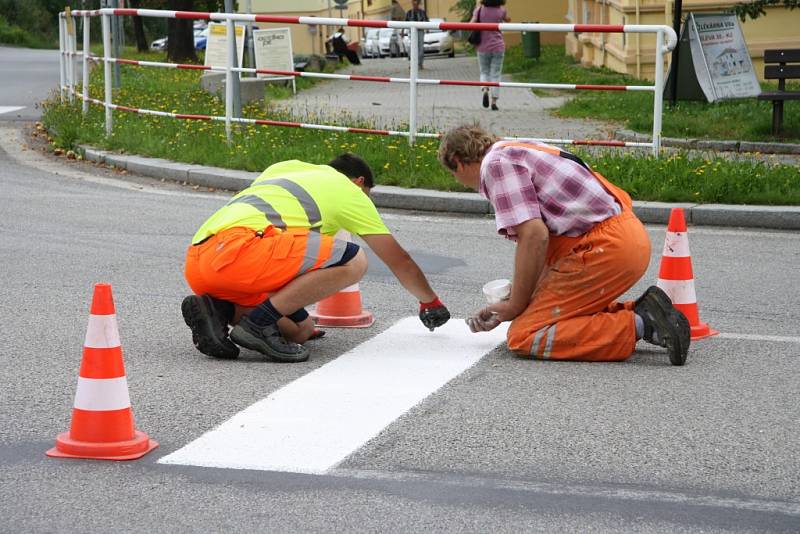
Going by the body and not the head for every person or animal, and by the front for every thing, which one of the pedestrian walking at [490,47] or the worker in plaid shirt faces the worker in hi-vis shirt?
the worker in plaid shirt

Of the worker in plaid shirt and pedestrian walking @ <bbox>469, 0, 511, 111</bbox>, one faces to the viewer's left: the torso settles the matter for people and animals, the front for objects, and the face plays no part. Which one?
the worker in plaid shirt

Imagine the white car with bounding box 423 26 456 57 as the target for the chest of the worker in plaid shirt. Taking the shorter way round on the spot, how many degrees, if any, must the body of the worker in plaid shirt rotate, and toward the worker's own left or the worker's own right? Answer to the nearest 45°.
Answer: approximately 90° to the worker's own right

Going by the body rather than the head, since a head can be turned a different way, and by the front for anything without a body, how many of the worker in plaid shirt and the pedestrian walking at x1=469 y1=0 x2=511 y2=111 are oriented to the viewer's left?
1

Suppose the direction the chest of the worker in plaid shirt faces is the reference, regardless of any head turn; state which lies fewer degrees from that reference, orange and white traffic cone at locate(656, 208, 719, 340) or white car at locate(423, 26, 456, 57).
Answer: the white car

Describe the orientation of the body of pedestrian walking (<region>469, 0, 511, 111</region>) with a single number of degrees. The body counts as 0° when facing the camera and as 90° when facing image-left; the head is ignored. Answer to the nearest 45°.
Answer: approximately 180°

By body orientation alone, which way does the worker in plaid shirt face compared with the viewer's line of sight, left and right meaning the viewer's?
facing to the left of the viewer

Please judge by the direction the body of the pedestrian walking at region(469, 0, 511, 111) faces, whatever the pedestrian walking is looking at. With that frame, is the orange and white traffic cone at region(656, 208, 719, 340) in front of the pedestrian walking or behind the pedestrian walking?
behind

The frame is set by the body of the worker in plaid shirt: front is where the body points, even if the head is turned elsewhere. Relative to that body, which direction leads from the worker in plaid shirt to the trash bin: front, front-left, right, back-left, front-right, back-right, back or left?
right

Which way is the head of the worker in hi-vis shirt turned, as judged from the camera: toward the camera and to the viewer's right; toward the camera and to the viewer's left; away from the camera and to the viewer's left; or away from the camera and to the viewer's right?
away from the camera and to the viewer's right

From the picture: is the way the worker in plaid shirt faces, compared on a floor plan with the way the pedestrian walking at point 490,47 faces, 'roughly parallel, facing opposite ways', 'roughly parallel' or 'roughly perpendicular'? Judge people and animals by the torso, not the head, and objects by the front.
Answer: roughly perpendicular

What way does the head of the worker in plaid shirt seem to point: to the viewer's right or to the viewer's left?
to the viewer's left

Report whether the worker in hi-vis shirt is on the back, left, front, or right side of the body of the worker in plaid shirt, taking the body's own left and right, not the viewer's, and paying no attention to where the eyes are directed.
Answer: front

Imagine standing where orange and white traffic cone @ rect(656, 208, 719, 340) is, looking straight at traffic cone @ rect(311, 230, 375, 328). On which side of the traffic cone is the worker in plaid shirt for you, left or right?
left
